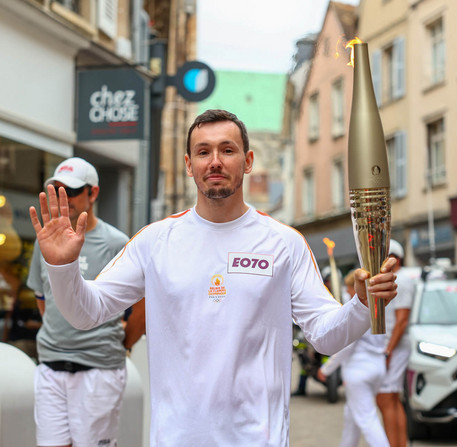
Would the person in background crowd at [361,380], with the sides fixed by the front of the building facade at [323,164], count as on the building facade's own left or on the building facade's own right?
on the building facade's own left

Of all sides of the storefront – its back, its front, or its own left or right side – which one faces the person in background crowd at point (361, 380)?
front

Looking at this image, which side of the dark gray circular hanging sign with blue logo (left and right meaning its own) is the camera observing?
front

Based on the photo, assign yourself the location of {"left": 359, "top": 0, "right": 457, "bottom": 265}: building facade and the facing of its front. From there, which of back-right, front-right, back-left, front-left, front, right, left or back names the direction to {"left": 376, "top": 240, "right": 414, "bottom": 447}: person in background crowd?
front-left

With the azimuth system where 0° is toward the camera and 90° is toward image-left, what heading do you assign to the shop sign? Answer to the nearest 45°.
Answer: approximately 0°

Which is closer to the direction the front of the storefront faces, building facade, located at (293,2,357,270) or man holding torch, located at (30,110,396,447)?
the man holding torch

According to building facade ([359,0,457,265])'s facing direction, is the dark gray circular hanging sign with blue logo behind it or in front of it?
in front

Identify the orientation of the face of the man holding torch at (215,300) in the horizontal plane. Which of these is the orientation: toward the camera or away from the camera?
toward the camera

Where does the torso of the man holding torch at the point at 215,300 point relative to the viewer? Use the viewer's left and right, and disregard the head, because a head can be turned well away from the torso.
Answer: facing the viewer

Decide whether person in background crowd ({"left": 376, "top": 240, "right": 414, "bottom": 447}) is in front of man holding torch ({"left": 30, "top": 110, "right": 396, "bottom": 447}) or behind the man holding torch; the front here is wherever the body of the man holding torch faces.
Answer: behind

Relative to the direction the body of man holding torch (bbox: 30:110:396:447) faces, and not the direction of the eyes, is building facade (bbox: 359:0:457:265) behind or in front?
behind
